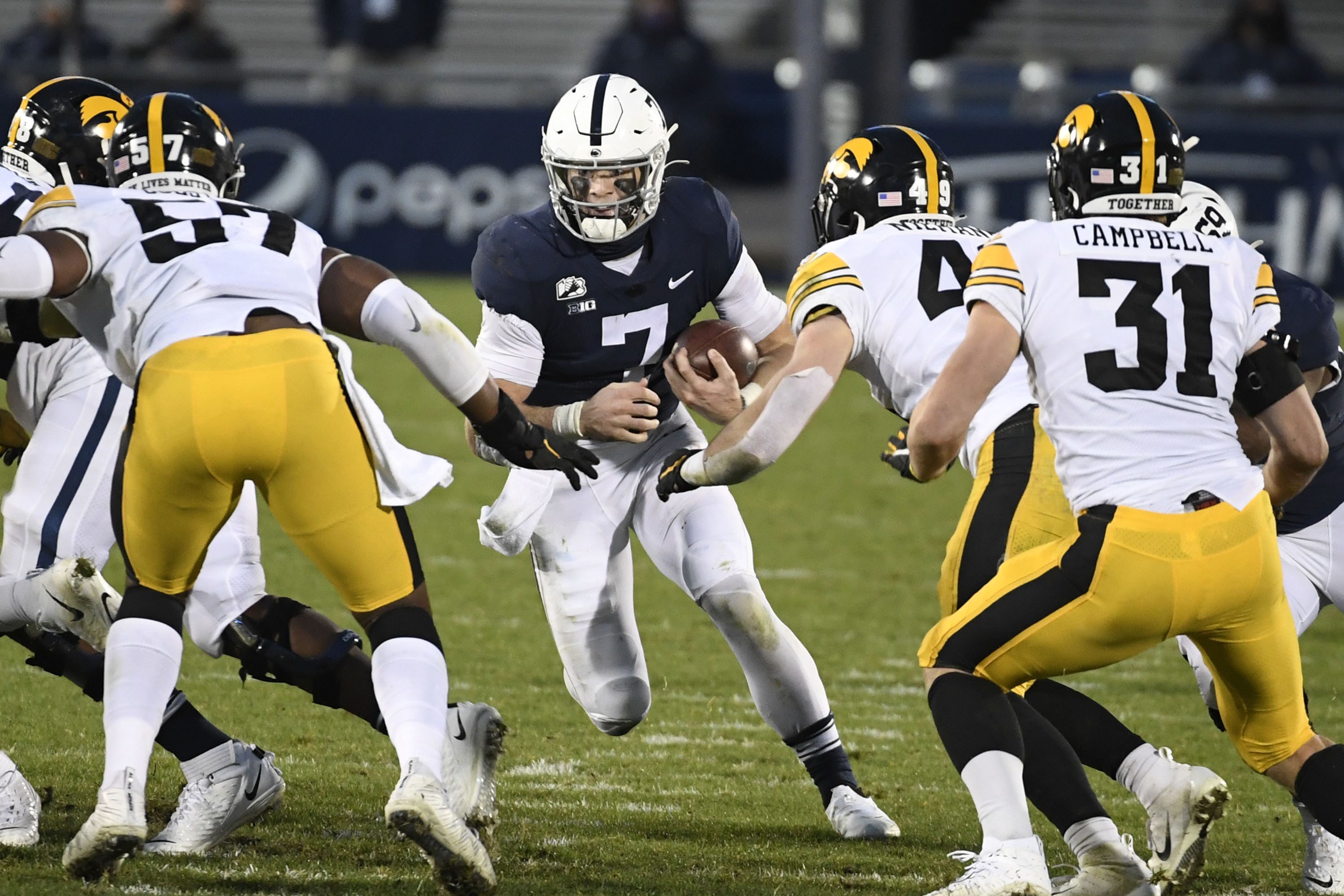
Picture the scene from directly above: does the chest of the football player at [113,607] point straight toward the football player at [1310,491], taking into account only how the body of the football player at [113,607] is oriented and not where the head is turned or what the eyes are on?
no

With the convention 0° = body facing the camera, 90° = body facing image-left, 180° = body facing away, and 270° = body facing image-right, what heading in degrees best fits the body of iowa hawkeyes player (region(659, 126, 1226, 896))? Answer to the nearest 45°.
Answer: approximately 135°

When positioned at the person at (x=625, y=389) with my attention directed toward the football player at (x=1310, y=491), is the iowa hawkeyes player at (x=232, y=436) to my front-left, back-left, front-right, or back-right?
back-right

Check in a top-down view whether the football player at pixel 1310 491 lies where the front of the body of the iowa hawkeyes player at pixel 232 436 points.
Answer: no

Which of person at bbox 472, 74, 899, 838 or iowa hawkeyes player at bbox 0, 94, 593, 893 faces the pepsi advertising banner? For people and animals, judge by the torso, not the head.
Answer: the iowa hawkeyes player

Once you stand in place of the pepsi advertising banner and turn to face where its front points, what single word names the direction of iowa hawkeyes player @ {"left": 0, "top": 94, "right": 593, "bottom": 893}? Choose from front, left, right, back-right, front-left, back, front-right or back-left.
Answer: front

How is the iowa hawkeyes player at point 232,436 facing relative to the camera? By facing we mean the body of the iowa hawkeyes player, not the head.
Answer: away from the camera

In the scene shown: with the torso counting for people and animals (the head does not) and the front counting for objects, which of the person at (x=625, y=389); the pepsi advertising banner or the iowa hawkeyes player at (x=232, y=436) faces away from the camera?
the iowa hawkeyes player

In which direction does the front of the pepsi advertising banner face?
toward the camera

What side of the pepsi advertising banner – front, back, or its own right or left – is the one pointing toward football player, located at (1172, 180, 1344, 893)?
front
